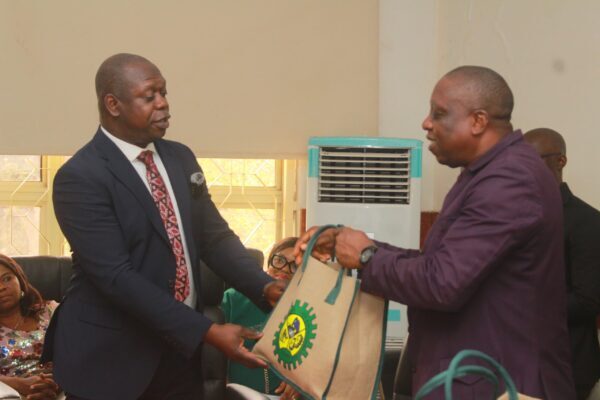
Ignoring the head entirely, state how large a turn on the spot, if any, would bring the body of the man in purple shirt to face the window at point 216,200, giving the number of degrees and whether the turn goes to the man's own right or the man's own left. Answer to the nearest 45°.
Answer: approximately 45° to the man's own right

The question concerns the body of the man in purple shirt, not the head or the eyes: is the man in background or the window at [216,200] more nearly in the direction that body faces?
the window

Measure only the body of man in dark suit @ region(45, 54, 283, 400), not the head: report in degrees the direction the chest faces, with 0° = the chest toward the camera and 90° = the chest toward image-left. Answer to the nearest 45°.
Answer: approximately 315°

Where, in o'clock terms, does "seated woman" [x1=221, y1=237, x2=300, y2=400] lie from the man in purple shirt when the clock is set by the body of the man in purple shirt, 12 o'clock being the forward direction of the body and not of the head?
The seated woman is roughly at 2 o'clock from the man in purple shirt.

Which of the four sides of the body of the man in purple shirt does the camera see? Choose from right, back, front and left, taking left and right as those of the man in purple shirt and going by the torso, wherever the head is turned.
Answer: left

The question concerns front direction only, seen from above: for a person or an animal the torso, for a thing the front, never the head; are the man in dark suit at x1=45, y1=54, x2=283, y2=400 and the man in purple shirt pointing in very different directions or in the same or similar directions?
very different directions

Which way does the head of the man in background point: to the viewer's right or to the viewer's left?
to the viewer's left

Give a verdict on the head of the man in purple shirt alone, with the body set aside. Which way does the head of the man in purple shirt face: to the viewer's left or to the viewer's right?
to the viewer's left

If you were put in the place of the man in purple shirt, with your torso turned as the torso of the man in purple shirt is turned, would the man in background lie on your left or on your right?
on your right

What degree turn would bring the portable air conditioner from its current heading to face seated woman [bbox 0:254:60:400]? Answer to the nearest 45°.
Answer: approximately 90° to its right

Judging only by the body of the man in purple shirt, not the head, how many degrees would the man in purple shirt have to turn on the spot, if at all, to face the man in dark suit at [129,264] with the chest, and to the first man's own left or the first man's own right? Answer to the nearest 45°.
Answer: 0° — they already face them
